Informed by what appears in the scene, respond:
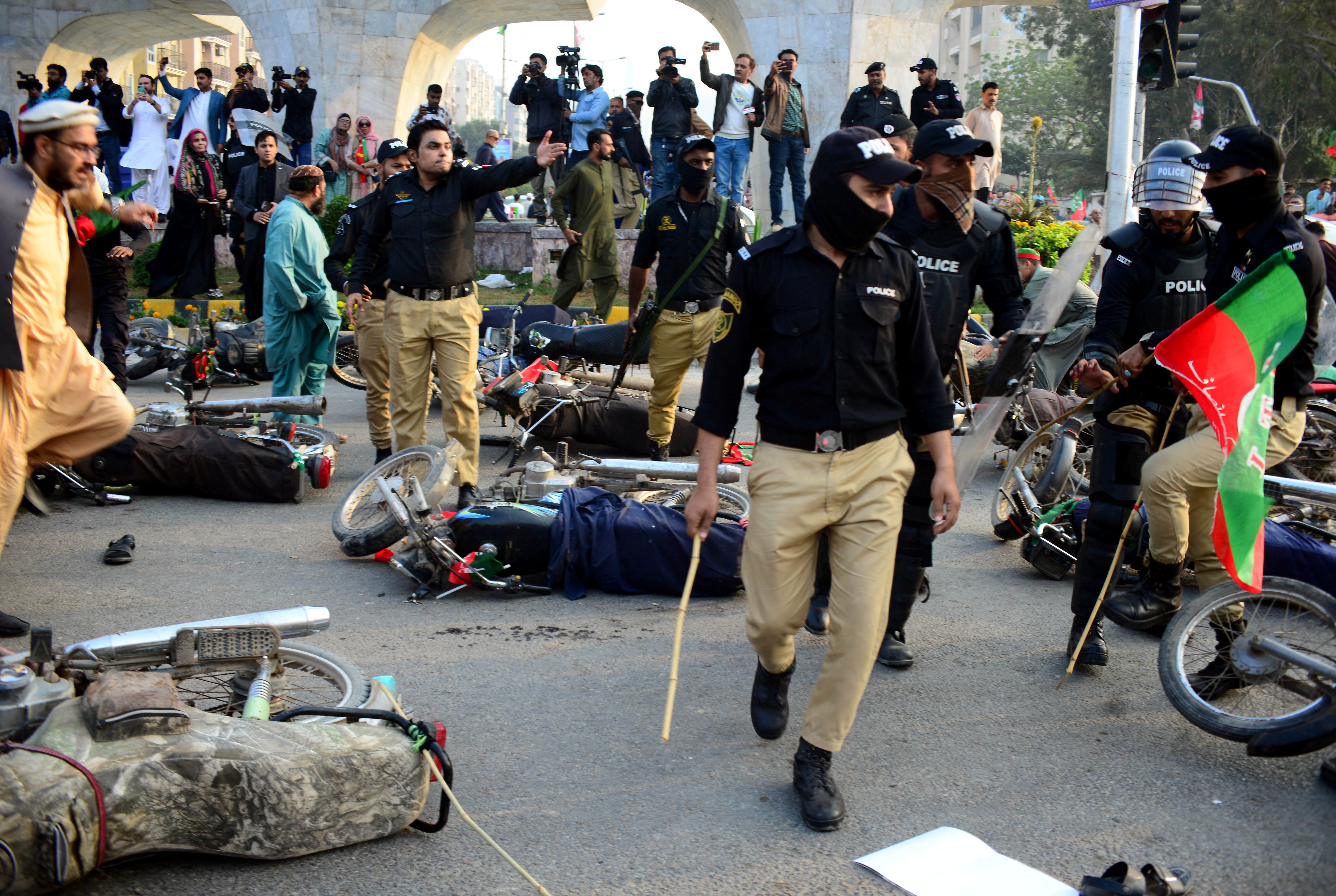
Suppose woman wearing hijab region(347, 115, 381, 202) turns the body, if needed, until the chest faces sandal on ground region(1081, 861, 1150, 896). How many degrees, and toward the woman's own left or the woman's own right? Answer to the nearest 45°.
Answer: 0° — they already face it

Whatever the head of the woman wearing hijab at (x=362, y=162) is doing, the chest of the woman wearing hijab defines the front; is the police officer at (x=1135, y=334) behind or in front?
in front

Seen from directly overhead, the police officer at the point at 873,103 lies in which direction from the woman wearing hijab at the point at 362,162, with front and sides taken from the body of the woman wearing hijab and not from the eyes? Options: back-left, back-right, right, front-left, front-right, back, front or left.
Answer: front-left

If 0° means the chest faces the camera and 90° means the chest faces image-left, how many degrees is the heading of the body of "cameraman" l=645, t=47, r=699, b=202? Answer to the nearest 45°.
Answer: approximately 0°

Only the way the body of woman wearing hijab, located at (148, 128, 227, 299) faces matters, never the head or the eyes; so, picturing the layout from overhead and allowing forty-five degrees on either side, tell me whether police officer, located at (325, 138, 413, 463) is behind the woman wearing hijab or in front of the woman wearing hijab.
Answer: in front

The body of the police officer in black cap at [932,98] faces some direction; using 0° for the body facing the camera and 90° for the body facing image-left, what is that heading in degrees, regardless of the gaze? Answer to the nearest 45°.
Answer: approximately 45°

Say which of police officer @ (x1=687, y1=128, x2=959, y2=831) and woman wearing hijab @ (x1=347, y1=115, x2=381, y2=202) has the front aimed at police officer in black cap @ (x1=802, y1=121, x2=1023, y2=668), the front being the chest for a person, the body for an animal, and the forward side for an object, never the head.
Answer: the woman wearing hijab

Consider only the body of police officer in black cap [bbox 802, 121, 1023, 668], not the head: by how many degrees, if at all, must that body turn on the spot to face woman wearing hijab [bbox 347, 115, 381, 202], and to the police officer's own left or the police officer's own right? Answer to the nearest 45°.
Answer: approximately 135° to the police officer's own right
